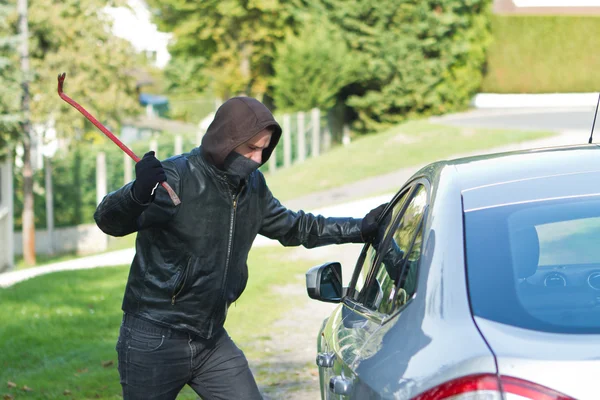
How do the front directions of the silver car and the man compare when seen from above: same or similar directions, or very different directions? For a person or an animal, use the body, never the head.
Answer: very different directions

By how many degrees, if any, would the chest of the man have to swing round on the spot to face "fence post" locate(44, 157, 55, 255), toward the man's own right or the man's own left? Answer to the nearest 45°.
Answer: approximately 135° to the man's own left

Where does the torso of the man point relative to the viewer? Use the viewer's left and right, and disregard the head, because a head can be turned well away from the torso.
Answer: facing the viewer and to the right of the viewer

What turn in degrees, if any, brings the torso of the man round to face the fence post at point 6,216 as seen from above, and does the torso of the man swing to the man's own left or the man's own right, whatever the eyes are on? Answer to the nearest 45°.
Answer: approximately 135° to the man's own left

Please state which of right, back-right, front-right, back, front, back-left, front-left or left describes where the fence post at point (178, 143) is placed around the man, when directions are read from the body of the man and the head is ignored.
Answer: back-left

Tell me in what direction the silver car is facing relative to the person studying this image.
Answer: facing away from the viewer and to the left of the viewer

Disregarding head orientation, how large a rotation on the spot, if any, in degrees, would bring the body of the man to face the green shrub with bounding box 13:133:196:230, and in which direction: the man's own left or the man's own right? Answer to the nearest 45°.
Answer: approximately 135° to the man's own left
